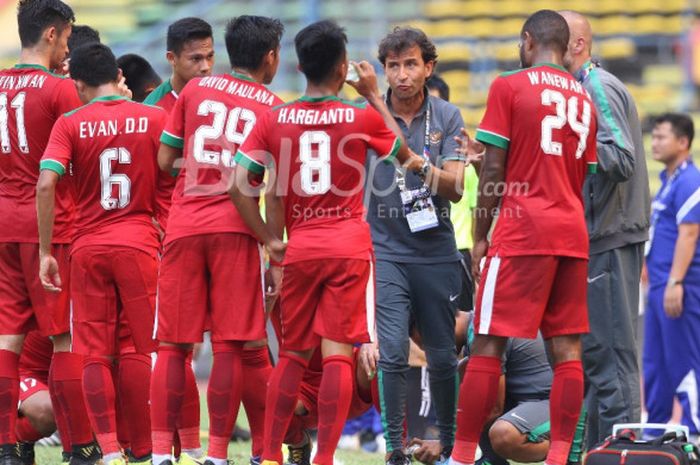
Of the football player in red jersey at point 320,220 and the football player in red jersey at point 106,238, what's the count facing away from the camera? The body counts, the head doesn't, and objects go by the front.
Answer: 2

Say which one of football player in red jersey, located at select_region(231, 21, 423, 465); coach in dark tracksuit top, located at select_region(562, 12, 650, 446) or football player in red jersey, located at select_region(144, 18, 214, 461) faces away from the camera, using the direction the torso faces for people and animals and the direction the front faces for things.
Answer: football player in red jersey, located at select_region(231, 21, 423, 465)

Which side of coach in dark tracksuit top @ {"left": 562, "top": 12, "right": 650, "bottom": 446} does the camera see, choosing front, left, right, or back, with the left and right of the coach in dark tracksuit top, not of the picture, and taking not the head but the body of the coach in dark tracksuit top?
left

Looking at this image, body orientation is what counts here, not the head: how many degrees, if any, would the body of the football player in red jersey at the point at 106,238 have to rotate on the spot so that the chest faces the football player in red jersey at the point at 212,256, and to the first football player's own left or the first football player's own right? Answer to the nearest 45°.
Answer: approximately 135° to the first football player's own right

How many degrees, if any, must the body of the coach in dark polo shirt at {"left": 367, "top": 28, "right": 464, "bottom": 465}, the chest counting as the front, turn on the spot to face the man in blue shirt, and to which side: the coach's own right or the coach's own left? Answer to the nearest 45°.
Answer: approximately 135° to the coach's own left

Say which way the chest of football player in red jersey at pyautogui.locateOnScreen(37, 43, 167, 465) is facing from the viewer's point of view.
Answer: away from the camera

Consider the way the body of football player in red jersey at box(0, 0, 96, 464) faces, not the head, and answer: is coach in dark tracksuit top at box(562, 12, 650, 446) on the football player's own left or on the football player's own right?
on the football player's own right

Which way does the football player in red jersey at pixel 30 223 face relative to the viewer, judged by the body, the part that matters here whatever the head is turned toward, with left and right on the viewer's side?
facing away from the viewer and to the right of the viewer

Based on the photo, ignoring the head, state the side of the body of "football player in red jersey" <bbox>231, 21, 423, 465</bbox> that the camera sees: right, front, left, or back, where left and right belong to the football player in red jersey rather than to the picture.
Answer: back

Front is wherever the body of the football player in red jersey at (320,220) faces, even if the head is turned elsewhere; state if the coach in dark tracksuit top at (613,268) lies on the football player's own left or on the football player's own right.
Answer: on the football player's own right

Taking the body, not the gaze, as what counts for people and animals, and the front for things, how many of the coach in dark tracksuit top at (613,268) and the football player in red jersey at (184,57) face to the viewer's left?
1

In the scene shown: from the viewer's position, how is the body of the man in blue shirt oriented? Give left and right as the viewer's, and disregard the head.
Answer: facing to the left of the viewer
